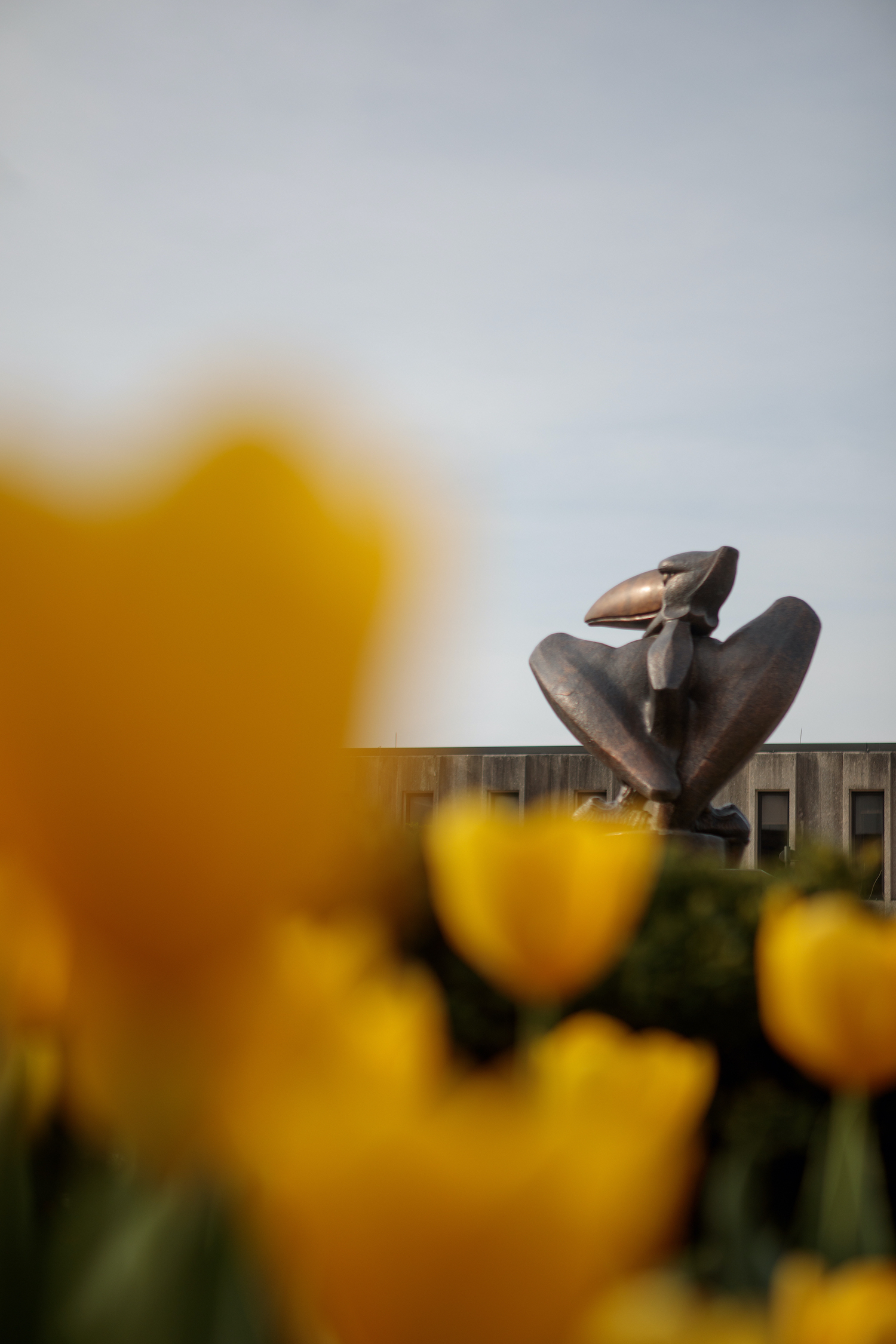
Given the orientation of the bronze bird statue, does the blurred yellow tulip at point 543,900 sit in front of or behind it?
in front

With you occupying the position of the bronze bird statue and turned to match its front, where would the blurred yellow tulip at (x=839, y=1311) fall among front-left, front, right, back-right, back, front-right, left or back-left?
front-left

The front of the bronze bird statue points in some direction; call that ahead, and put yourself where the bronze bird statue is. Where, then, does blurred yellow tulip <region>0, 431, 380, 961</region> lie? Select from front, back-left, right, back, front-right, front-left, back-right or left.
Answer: front-left

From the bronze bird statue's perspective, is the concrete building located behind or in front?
behind

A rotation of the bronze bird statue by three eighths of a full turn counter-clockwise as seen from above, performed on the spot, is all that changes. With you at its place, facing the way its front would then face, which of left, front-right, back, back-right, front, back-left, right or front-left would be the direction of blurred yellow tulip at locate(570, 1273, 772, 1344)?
right

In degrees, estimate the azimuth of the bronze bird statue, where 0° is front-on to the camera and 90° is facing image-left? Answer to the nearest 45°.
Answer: approximately 45°

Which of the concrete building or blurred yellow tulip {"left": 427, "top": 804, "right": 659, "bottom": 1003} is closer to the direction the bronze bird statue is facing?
the blurred yellow tulip
